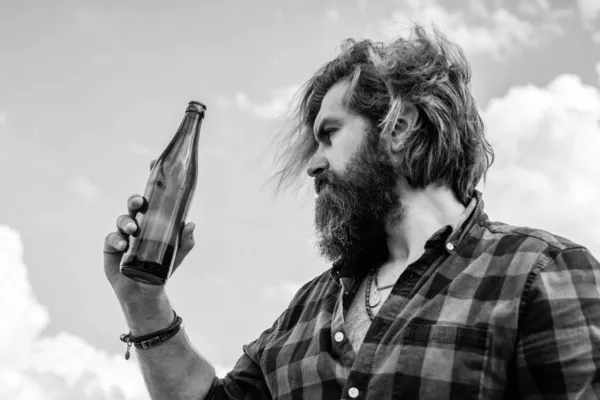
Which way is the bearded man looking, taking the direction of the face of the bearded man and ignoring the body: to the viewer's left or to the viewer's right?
to the viewer's left
